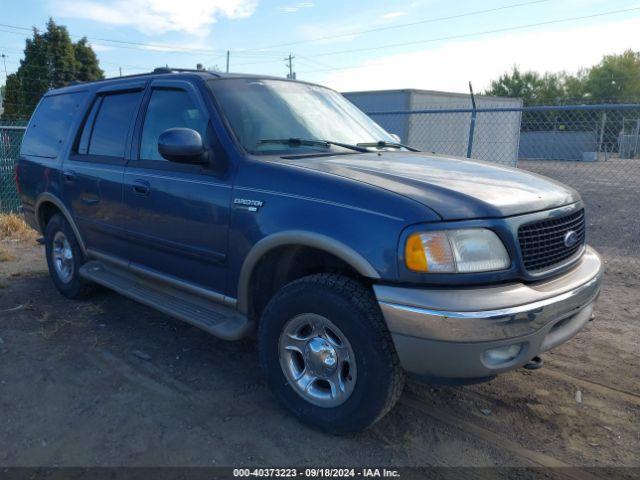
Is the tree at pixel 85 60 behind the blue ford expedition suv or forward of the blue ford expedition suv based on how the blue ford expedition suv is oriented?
behind

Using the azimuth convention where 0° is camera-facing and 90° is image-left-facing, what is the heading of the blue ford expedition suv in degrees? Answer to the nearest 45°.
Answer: approximately 315°

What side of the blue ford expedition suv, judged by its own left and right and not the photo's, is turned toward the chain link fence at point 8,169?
back

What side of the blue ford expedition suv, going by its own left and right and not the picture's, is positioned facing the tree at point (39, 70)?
back
